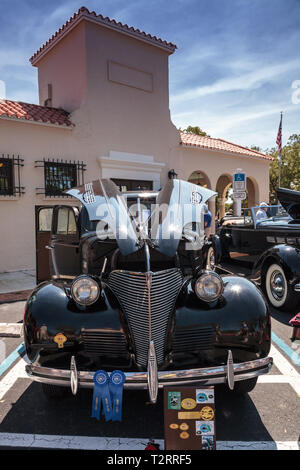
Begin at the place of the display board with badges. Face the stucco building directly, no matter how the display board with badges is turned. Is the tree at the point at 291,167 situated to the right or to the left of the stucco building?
right

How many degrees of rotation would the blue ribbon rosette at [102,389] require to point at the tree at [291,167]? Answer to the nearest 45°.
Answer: approximately 135° to its left

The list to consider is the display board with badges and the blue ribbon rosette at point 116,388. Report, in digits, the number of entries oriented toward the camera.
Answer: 2

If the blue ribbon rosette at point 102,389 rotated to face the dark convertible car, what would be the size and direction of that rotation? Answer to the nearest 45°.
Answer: approximately 135° to its left

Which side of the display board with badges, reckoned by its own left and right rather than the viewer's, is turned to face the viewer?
front

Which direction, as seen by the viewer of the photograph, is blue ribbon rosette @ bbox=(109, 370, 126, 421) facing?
facing the viewer
